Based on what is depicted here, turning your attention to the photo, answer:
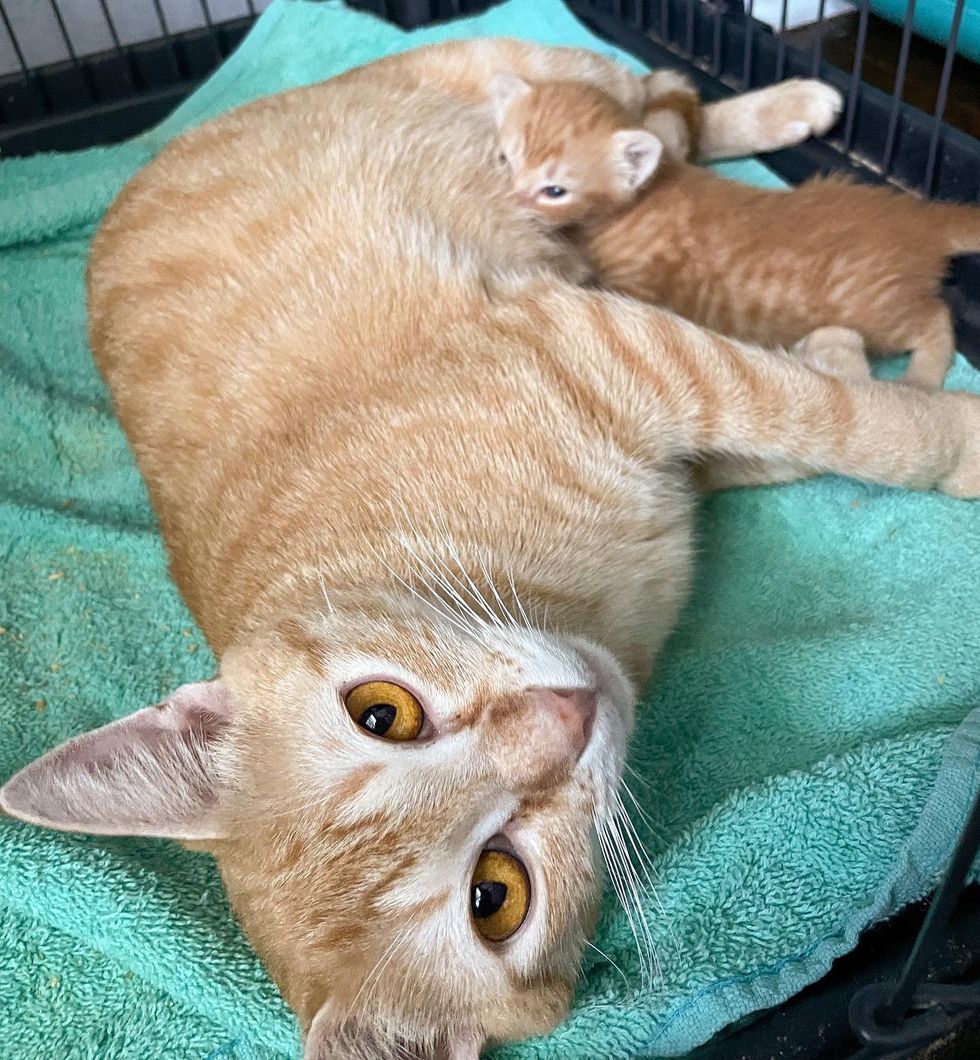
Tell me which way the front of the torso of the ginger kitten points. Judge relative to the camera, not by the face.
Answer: to the viewer's left

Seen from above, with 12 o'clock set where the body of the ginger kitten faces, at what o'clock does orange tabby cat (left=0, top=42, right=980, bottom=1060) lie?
The orange tabby cat is roughly at 10 o'clock from the ginger kitten.
